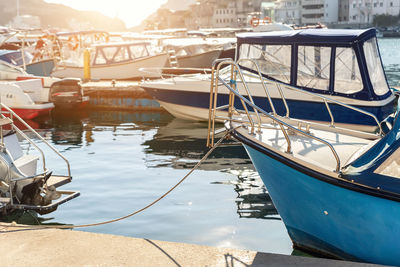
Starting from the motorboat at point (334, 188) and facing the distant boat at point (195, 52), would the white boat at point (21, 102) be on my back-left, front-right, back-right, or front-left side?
front-left

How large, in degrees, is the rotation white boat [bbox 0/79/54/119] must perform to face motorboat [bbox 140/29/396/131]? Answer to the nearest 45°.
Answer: approximately 135° to its left

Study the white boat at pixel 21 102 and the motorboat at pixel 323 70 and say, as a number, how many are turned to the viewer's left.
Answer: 2

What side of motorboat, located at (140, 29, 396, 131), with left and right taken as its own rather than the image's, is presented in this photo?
left

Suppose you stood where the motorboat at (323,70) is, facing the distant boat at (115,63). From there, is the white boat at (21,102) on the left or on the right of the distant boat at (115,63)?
left

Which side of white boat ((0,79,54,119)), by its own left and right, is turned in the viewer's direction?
left

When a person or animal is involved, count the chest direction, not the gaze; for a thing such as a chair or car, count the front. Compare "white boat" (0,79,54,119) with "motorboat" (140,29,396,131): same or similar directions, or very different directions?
same or similar directions

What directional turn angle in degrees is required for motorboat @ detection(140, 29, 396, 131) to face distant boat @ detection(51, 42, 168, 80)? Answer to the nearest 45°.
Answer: approximately 45° to its right
